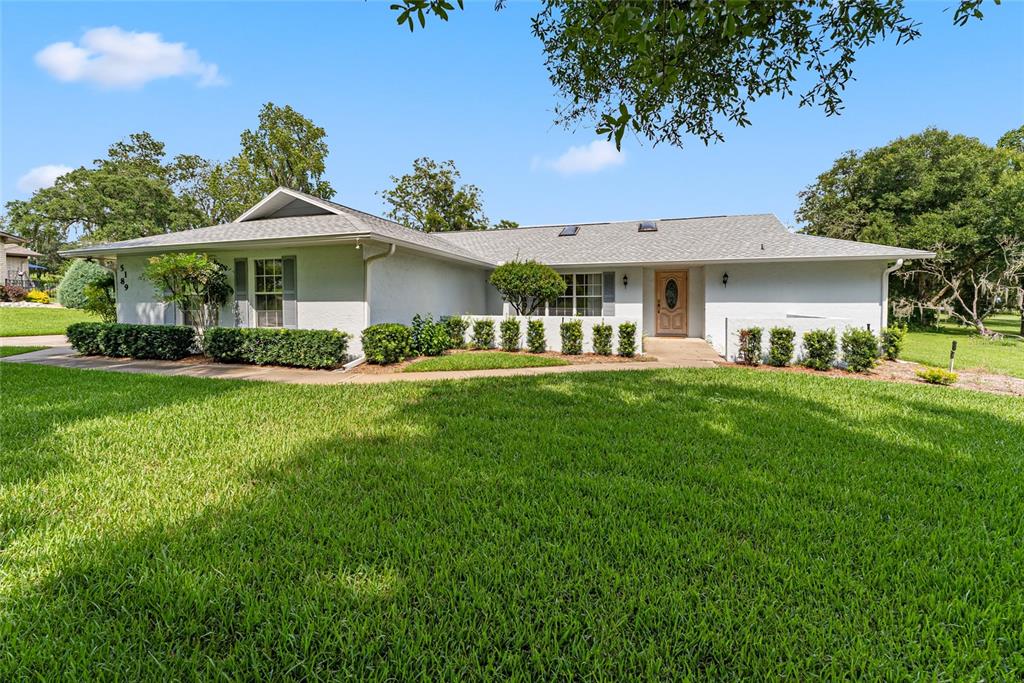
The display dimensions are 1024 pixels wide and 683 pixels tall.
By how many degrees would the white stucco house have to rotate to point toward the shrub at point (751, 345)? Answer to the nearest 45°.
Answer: approximately 45° to its left

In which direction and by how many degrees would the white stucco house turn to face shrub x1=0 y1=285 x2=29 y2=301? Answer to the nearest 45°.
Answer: approximately 135° to its right

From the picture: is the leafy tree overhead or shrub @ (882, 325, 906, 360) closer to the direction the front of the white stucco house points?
the leafy tree overhead

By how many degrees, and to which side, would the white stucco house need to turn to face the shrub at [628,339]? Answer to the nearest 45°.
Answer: approximately 45° to its left

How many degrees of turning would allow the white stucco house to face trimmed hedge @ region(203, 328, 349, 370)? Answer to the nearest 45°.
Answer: approximately 45° to its right

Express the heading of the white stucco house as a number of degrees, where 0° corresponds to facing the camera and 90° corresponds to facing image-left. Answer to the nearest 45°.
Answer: approximately 0°

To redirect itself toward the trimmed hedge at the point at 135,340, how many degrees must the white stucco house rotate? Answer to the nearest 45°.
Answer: approximately 90° to its right

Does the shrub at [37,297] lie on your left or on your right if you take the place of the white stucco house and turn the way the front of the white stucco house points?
on your right

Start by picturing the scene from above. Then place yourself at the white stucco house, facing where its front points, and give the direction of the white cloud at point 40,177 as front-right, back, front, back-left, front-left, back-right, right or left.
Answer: back-right

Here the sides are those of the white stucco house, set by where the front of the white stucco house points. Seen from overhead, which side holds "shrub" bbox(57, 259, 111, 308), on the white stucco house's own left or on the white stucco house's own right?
on the white stucco house's own right

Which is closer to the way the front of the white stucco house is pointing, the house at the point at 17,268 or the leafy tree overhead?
the leafy tree overhead

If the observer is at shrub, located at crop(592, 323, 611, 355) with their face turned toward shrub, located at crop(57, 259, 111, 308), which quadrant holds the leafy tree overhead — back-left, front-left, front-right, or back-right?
back-left

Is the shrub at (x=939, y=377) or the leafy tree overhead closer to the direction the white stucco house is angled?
the leafy tree overhead
